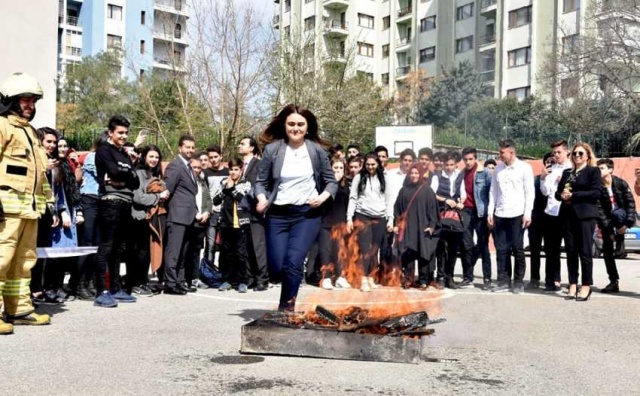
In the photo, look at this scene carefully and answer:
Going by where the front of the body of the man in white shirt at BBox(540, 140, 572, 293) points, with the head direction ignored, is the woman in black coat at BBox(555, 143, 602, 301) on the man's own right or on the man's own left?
on the man's own left

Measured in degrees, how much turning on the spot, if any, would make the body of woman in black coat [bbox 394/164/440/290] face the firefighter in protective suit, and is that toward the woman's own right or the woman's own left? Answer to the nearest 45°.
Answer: approximately 45° to the woman's own right

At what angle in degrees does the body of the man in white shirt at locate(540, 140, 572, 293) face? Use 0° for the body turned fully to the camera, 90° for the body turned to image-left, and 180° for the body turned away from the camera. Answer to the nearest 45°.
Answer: approximately 45°

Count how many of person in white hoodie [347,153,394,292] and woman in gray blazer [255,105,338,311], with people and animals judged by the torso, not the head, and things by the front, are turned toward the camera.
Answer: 2

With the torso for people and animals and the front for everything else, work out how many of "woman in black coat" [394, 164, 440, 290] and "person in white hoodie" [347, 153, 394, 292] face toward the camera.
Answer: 2

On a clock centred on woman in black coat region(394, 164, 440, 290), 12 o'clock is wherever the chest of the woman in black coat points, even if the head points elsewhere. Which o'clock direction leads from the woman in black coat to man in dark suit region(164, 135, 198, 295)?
The man in dark suit is roughly at 2 o'clock from the woman in black coat.

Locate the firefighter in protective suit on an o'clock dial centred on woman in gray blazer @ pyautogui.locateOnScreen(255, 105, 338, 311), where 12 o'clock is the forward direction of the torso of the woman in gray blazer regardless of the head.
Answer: The firefighter in protective suit is roughly at 3 o'clock from the woman in gray blazer.

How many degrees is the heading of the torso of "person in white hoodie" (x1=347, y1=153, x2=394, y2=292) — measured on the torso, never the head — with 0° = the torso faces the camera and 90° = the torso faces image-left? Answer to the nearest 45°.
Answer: approximately 0°

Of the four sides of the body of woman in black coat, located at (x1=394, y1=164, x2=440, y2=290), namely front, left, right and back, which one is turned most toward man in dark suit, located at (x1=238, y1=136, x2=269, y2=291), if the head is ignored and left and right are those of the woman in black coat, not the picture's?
right
